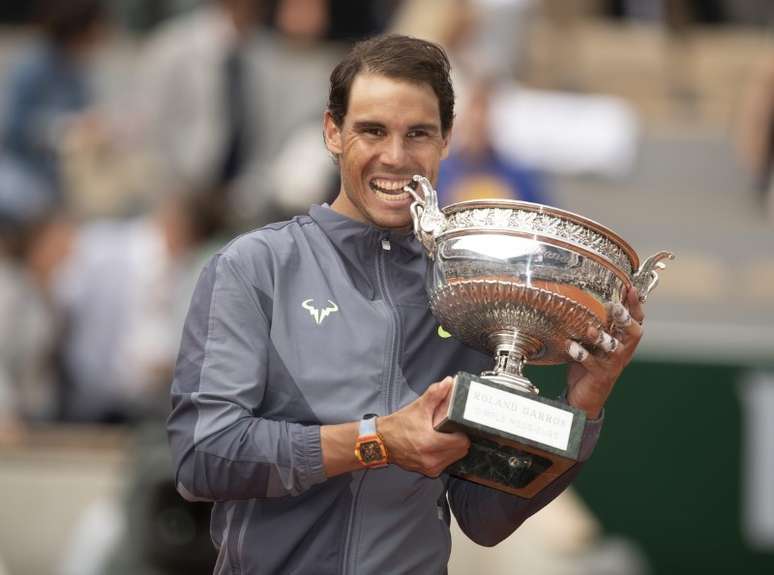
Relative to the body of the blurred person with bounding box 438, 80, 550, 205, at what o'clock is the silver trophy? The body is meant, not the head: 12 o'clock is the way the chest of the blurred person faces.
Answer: The silver trophy is roughly at 12 o'clock from the blurred person.

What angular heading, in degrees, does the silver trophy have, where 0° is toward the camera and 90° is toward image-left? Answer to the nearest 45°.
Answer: approximately 0°

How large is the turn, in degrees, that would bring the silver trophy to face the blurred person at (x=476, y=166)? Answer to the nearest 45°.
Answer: approximately 180°
